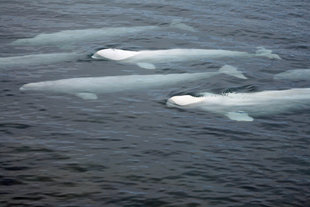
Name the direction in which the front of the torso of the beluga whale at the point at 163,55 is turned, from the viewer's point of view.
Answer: to the viewer's left

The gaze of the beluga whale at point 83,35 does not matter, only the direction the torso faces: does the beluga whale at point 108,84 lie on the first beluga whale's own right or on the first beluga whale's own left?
on the first beluga whale's own left

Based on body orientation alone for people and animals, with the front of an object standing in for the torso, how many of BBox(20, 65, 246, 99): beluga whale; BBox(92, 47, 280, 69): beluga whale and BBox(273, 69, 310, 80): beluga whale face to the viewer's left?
3

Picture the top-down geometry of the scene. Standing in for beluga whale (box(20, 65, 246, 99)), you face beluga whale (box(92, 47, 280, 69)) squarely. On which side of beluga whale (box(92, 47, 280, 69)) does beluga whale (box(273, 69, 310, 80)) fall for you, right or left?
right

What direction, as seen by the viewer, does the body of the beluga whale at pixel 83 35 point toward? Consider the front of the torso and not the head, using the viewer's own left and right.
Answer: facing to the left of the viewer

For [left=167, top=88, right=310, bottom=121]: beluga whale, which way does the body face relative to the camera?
to the viewer's left

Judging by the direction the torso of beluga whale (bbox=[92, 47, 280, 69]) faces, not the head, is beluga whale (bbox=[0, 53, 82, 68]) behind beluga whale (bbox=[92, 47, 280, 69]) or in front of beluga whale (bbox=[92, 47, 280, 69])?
in front

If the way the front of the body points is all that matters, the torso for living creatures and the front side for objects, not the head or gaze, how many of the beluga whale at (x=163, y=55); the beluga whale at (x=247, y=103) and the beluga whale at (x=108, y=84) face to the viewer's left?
3

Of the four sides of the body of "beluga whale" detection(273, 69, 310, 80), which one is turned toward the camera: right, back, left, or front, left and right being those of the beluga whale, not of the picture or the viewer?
left

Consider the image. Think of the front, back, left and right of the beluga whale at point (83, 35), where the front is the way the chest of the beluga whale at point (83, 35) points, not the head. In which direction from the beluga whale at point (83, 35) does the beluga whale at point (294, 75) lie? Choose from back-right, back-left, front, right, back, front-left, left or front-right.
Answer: back-left

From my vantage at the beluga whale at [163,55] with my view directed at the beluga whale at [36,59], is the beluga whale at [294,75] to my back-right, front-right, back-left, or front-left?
back-left

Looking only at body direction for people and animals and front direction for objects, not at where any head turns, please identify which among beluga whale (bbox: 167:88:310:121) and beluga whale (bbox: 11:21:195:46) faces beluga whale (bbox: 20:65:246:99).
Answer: beluga whale (bbox: 167:88:310:121)

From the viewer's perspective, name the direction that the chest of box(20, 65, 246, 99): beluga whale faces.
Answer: to the viewer's left

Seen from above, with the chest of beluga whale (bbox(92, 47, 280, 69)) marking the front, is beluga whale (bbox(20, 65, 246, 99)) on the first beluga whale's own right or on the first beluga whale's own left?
on the first beluga whale's own left

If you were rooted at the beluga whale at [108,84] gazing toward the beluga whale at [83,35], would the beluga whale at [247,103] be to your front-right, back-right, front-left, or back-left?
back-right

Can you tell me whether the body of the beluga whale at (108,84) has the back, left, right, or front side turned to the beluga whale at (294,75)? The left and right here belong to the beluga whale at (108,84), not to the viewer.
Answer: back
